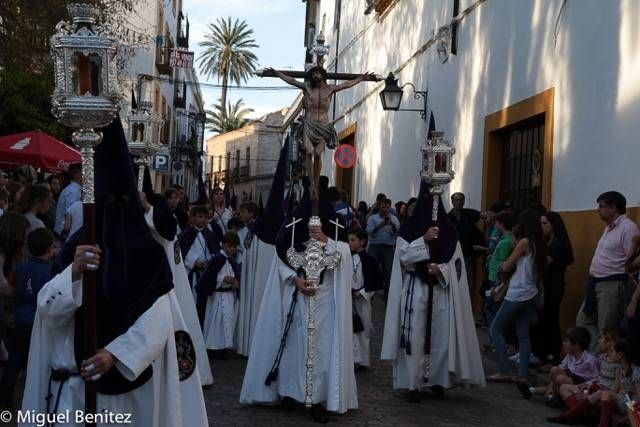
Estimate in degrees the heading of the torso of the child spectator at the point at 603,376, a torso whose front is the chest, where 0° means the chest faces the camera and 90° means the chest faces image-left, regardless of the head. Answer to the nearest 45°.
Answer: approximately 90°

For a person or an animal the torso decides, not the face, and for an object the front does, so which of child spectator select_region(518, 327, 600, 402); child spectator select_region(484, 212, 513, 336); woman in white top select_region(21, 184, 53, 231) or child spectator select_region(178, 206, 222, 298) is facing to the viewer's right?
the woman in white top

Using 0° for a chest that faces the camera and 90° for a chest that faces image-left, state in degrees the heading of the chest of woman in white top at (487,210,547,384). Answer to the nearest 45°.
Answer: approximately 90°

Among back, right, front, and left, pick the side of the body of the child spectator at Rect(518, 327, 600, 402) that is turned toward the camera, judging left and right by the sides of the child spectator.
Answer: left

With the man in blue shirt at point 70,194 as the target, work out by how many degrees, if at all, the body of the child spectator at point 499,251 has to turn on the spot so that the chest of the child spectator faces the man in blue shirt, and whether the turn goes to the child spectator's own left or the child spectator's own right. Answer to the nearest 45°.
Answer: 0° — they already face them

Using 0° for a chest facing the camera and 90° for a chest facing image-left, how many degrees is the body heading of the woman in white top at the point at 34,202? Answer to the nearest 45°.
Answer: approximately 270°

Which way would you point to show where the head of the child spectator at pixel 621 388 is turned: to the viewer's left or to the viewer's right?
to the viewer's left
